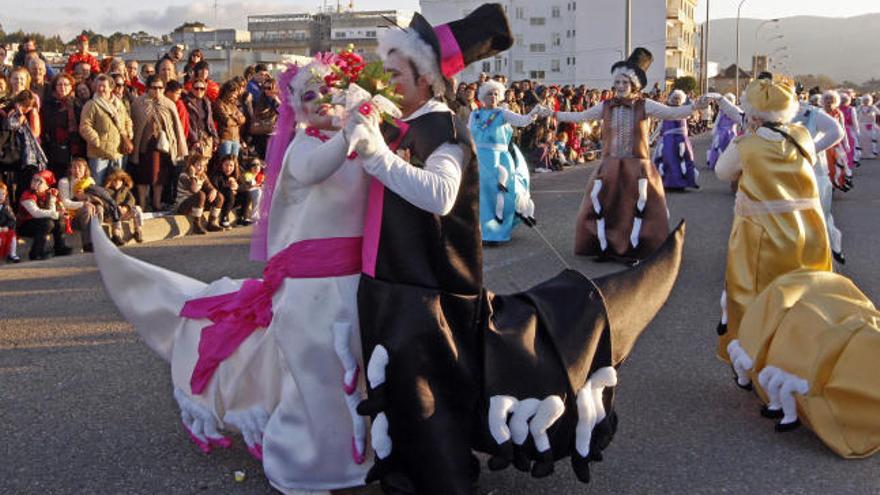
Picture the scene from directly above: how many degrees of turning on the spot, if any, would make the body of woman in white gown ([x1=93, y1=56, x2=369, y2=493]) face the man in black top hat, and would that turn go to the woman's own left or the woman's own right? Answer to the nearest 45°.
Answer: approximately 45° to the woman's own right

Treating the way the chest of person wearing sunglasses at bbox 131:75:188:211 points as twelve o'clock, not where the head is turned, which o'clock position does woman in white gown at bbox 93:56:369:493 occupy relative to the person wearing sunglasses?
The woman in white gown is roughly at 12 o'clock from the person wearing sunglasses.

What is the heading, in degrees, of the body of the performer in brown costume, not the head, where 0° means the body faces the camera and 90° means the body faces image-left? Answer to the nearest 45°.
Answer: approximately 0°

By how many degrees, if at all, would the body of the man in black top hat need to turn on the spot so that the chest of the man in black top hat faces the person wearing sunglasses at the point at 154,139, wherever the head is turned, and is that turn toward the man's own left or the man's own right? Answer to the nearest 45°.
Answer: approximately 45° to the man's own right

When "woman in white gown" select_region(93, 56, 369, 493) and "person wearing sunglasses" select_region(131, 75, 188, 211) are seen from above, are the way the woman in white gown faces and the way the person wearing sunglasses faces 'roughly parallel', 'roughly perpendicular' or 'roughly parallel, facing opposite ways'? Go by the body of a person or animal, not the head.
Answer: roughly perpendicular

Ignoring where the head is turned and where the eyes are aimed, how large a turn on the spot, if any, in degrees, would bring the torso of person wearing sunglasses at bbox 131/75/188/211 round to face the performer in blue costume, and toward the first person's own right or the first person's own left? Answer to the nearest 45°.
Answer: approximately 45° to the first person's own left

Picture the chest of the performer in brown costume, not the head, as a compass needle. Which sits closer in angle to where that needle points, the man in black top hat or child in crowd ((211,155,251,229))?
the man in black top hat

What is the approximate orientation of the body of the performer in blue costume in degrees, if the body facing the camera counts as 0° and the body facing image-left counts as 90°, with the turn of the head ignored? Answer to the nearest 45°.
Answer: approximately 0°

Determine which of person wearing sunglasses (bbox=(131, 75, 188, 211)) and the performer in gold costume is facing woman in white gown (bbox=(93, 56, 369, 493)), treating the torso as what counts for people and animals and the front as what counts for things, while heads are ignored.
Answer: the person wearing sunglasses

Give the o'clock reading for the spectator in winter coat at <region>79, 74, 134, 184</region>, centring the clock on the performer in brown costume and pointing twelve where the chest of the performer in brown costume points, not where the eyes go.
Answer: The spectator in winter coat is roughly at 3 o'clock from the performer in brown costume.
